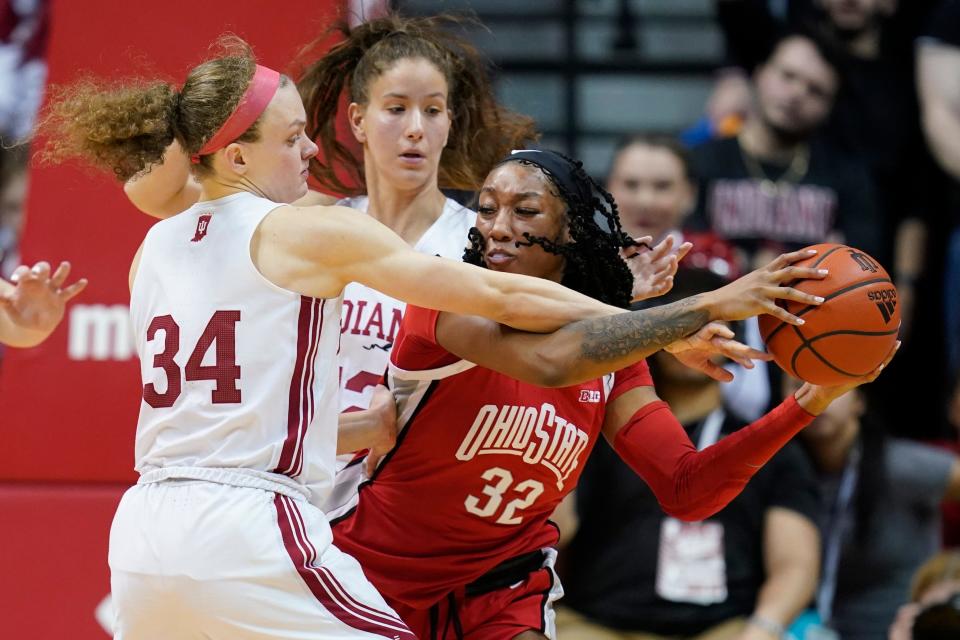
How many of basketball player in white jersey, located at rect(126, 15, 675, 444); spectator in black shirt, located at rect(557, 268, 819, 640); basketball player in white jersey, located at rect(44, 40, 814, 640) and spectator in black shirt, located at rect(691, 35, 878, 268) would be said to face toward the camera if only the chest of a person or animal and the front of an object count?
3

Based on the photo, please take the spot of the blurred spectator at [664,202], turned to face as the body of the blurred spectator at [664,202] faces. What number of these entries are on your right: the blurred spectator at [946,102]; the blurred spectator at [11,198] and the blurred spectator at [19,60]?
2

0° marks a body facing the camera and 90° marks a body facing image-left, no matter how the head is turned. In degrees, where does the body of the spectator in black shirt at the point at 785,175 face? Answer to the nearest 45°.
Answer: approximately 0°

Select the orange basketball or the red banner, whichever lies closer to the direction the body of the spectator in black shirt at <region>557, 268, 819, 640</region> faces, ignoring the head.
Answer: the orange basketball

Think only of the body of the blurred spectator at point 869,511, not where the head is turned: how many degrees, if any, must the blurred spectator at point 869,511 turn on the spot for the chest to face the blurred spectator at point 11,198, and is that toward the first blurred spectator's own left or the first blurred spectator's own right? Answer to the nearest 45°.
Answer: approximately 45° to the first blurred spectator's own right

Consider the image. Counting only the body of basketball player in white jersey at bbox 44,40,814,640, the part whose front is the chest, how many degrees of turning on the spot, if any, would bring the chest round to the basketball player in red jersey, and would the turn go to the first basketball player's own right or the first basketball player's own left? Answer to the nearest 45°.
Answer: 0° — they already face them

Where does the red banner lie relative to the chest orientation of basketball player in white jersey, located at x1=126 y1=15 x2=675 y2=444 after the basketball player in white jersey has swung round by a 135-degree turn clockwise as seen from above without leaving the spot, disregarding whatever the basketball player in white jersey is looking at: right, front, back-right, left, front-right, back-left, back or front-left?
front

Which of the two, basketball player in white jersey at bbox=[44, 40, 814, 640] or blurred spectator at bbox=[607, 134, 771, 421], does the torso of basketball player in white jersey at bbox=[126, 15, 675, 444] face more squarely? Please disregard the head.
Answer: the basketball player in white jersey

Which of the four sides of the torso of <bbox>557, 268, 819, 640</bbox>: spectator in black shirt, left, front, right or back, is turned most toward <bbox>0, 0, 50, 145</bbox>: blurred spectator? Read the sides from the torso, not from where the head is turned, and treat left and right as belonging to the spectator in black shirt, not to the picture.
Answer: right

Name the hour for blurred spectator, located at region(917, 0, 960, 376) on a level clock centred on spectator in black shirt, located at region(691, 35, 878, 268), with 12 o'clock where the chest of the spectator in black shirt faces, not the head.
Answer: The blurred spectator is roughly at 8 o'clock from the spectator in black shirt.
